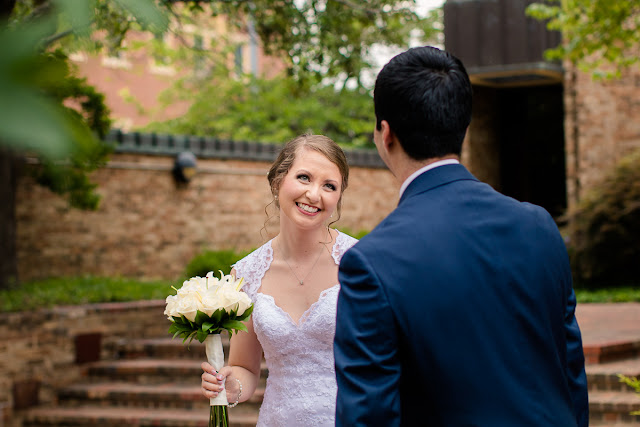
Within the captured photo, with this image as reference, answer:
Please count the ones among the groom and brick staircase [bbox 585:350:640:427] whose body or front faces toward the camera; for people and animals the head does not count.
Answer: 1

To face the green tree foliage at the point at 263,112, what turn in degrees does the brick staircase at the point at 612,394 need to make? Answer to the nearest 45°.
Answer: approximately 135° to its right

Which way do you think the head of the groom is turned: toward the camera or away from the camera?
away from the camera

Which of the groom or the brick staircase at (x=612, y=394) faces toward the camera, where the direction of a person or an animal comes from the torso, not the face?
the brick staircase

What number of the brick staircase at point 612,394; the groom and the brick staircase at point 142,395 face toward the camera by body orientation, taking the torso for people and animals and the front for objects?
2

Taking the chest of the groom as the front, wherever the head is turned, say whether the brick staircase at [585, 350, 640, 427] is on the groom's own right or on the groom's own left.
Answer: on the groom's own right

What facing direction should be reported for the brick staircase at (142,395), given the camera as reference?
facing the viewer

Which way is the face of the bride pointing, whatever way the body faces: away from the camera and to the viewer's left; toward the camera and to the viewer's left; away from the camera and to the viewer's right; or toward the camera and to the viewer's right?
toward the camera and to the viewer's right

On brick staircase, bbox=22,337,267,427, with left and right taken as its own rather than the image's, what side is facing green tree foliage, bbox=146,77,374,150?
back

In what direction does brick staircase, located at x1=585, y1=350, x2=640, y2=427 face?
toward the camera

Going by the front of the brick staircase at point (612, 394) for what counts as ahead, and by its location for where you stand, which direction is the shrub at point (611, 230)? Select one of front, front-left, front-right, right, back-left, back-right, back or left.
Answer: back

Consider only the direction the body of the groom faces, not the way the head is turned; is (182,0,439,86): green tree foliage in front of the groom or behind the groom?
in front

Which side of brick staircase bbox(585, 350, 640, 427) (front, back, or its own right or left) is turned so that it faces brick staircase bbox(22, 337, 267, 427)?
right

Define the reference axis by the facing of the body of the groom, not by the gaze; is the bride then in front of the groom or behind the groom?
in front

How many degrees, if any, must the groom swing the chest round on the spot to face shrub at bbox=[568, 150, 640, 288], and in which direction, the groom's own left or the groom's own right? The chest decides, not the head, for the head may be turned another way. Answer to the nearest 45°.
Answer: approximately 45° to the groom's own right
